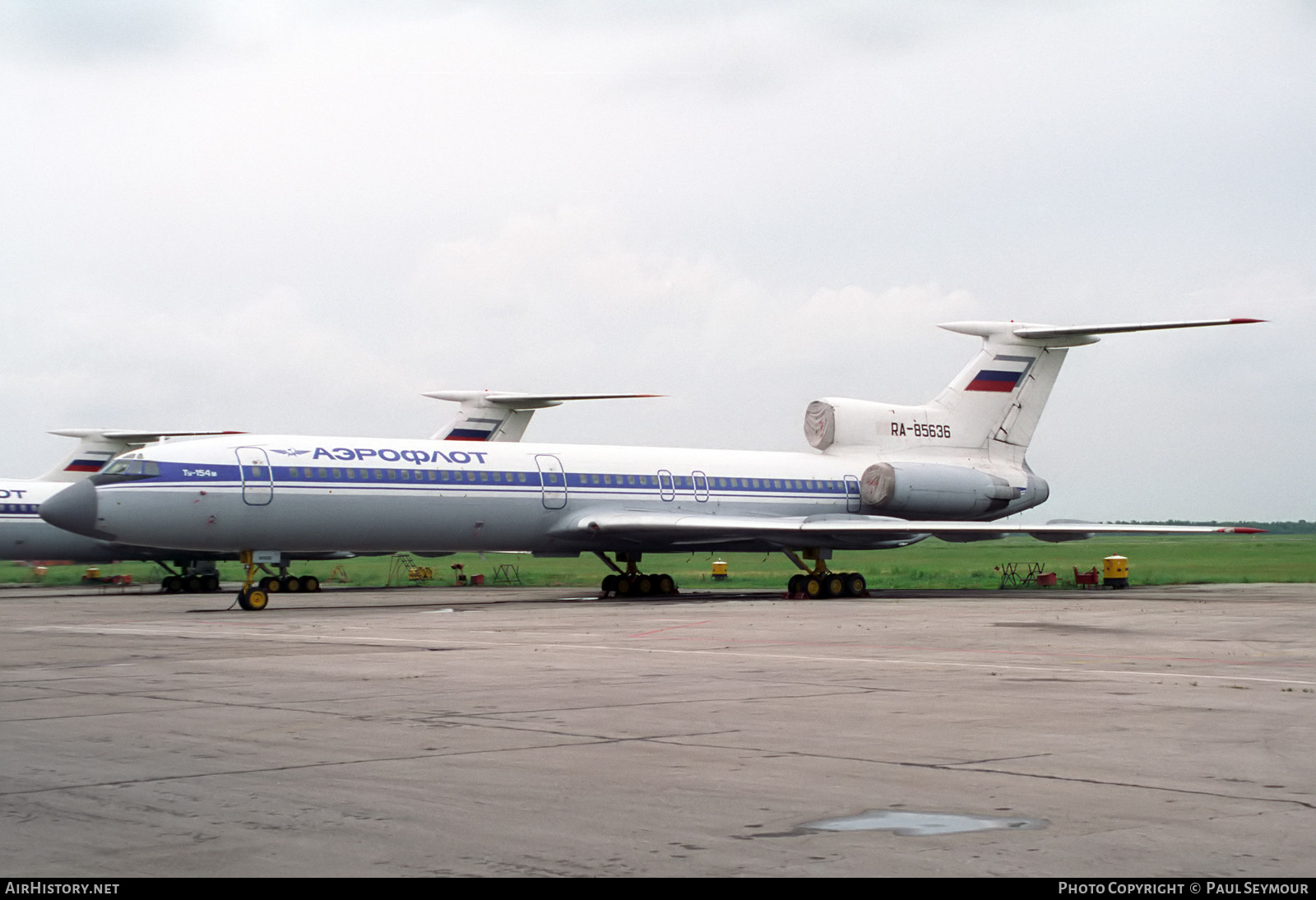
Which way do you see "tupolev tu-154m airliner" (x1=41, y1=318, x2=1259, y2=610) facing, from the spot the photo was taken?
facing the viewer and to the left of the viewer

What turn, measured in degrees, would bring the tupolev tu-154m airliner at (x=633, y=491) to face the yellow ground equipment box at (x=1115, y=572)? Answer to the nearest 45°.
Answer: approximately 135° to its left
